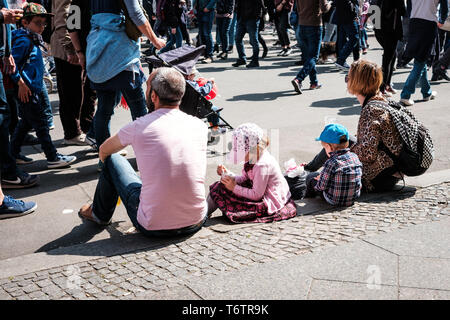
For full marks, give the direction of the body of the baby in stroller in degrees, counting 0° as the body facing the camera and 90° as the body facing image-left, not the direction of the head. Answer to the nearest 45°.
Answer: approximately 315°

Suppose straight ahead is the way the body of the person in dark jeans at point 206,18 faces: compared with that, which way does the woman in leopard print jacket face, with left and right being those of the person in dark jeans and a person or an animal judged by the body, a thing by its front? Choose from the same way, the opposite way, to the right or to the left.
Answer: to the right

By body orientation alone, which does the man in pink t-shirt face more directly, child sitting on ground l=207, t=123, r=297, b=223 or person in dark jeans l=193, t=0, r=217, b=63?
the person in dark jeans

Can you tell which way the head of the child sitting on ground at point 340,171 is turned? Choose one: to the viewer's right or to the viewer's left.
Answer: to the viewer's left

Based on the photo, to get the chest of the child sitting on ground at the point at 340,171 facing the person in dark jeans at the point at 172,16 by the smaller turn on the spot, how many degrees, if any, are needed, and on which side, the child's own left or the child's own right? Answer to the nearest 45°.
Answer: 0° — they already face them

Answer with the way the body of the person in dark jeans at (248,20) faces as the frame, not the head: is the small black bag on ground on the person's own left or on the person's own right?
on the person's own left

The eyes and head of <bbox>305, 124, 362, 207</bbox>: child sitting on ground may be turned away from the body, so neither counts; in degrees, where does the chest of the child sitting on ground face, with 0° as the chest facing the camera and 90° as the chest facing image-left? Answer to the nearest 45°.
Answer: approximately 135°
